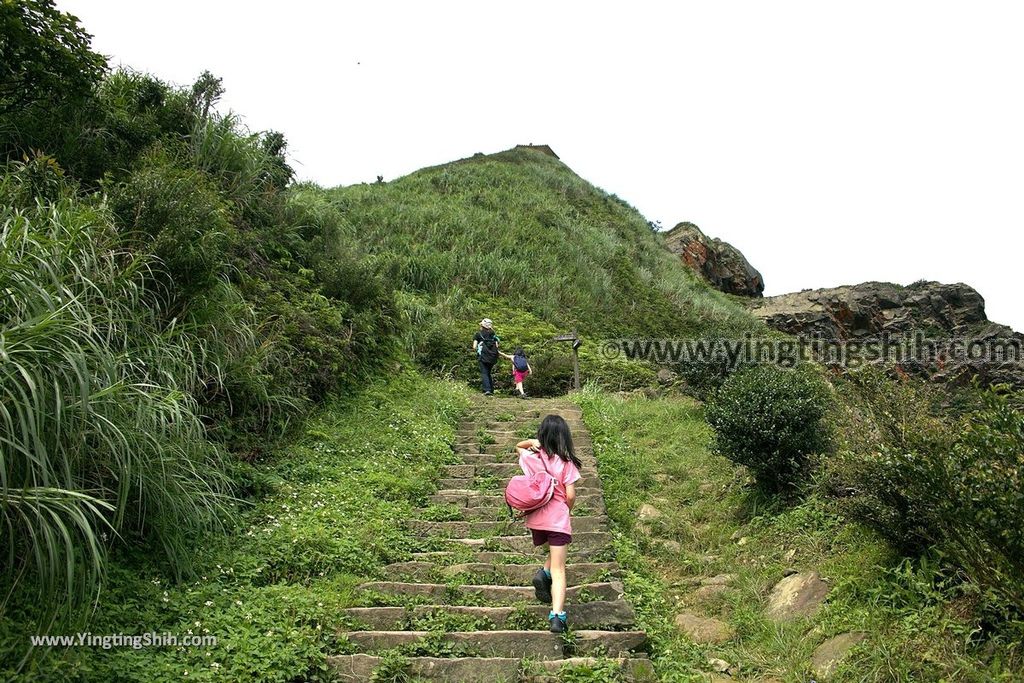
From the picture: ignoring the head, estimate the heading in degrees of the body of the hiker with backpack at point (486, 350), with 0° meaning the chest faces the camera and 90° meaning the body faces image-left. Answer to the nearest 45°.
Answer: approximately 180°

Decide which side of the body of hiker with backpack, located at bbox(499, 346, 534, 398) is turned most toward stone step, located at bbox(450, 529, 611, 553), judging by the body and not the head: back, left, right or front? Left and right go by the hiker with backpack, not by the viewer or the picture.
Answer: back

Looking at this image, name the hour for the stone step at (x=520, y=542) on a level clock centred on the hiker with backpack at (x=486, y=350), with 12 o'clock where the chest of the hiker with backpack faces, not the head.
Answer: The stone step is roughly at 6 o'clock from the hiker with backpack.

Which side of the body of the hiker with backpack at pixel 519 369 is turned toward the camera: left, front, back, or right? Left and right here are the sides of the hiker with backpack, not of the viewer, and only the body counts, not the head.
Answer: back

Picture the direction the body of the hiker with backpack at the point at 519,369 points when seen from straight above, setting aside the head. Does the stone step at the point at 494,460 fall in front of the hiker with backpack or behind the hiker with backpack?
behind

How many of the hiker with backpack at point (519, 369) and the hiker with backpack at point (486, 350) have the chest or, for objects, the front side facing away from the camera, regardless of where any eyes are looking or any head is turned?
2

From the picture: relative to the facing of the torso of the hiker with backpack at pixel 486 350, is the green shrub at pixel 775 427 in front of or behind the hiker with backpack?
behind

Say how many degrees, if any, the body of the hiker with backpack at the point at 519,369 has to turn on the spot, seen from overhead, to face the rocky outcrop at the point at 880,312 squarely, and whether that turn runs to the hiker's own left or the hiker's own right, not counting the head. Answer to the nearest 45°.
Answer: approximately 45° to the hiker's own right
